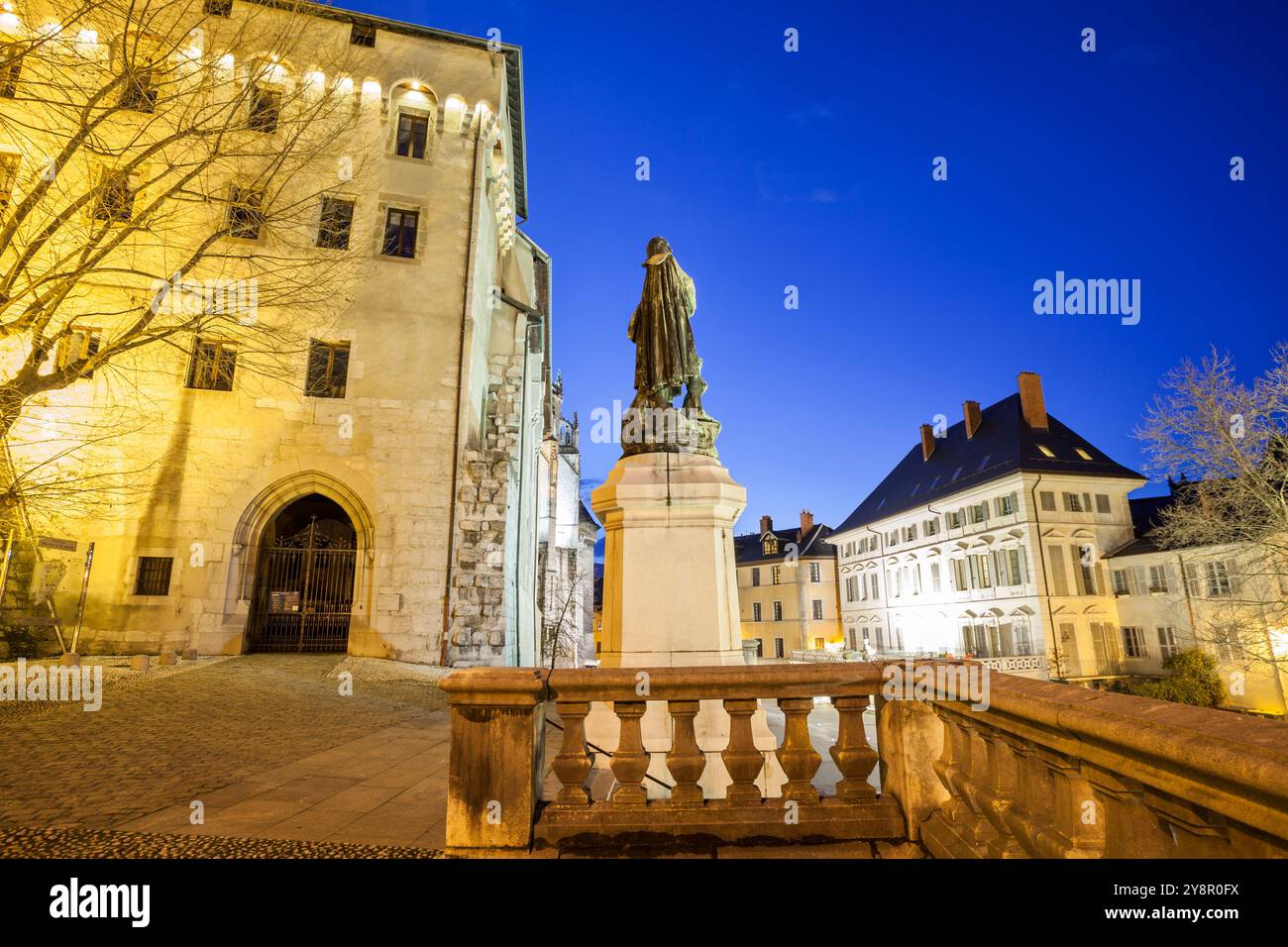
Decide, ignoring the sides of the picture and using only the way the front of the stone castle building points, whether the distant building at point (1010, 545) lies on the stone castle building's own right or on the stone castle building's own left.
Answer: on the stone castle building's own left

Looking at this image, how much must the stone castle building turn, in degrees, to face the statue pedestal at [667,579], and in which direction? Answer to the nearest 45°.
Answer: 0° — it already faces it

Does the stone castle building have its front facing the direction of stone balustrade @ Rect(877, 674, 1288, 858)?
yes

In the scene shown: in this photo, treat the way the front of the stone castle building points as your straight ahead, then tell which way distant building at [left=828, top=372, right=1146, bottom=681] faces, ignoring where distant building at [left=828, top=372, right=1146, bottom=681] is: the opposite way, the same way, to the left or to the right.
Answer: to the right

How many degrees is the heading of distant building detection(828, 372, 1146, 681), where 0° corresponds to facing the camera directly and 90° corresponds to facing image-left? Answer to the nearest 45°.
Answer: approximately 45°

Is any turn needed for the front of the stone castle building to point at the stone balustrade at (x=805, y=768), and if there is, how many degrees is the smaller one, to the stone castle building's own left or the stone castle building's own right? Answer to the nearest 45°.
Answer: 0° — it already faces it

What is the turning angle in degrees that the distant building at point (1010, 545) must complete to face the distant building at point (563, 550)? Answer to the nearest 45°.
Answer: approximately 45° to its right

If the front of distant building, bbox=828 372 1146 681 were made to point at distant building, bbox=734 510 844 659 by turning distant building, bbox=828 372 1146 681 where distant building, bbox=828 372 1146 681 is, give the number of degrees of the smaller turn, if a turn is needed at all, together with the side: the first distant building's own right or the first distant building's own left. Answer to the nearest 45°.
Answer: approximately 90° to the first distant building's own right

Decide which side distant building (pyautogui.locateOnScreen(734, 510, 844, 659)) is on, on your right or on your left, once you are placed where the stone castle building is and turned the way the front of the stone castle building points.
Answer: on your left

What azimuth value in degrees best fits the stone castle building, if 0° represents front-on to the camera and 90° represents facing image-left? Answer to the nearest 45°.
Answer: approximately 0°
